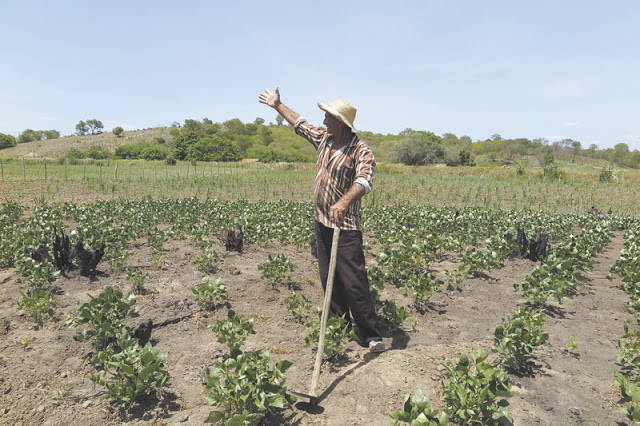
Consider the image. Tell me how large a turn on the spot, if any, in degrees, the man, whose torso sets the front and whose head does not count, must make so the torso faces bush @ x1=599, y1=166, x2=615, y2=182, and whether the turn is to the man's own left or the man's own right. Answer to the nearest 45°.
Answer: approximately 180°

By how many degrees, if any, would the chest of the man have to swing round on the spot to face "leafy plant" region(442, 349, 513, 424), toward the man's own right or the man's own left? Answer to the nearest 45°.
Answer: approximately 90° to the man's own left

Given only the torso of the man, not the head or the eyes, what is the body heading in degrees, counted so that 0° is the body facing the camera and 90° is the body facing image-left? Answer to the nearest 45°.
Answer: approximately 45°

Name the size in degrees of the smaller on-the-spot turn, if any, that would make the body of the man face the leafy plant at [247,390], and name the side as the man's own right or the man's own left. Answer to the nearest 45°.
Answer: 0° — they already face it

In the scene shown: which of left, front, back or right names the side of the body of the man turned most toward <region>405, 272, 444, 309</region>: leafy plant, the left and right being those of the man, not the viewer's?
back

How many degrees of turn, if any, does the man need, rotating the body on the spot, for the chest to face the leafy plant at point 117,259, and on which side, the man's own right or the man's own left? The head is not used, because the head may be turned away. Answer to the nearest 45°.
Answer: approximately 90° to the man's own right

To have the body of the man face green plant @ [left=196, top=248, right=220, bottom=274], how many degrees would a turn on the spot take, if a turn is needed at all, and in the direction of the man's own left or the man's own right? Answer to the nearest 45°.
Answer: approximately 90° to the man's own right

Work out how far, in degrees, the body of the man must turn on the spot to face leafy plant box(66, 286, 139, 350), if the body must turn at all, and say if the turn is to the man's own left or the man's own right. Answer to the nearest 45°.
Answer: approximately 45° to the man's own right

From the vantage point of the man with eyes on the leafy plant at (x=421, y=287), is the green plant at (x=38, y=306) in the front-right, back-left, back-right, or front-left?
back-left

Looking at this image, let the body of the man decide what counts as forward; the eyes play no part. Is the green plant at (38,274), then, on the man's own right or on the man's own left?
on the man's own right
